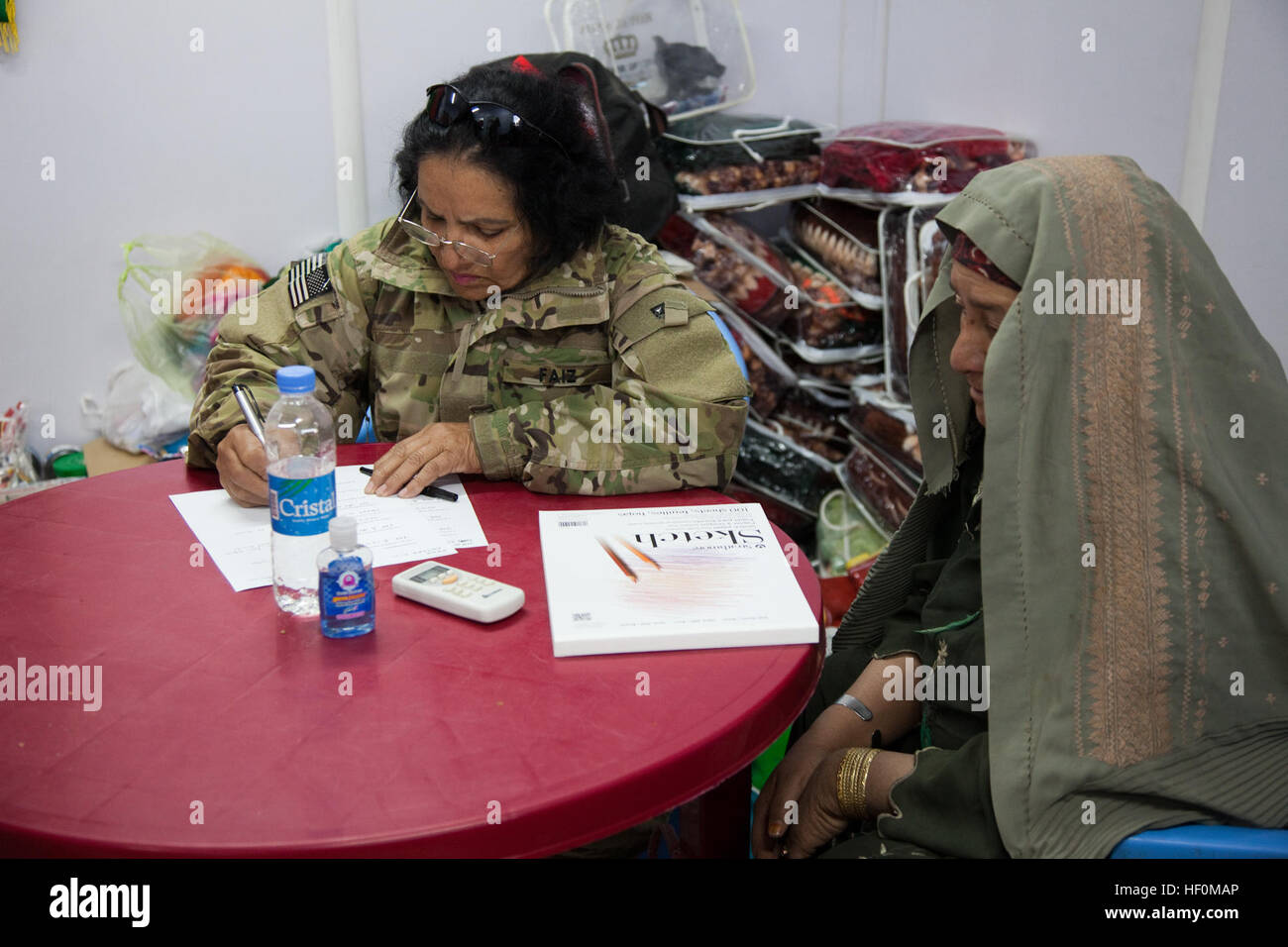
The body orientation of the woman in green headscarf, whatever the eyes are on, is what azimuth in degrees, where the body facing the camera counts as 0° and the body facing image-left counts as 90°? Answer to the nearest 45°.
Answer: approximately 90°

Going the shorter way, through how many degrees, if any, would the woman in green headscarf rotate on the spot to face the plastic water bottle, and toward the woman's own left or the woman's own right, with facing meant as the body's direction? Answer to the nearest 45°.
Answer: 0° — they already face it

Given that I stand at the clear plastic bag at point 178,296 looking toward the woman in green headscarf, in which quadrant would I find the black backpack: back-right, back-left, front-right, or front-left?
front-left

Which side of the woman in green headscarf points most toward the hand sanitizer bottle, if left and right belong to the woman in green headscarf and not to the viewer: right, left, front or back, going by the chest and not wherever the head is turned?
front

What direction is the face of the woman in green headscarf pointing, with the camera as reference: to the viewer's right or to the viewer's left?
to the viewer's left

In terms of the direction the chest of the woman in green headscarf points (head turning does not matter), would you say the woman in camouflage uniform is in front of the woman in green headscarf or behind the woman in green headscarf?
in front

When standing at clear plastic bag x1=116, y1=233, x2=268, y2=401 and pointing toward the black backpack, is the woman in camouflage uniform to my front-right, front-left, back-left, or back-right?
front-right

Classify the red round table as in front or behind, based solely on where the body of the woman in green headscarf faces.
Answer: in front

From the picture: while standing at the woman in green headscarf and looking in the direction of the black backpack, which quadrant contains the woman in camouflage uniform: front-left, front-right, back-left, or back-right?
front-left

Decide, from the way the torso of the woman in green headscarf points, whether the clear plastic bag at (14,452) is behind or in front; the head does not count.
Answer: in front

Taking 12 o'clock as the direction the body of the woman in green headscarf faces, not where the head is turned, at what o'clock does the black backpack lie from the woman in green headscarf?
The black backpack is roughly at 2 o'clock from the woman in green headscarf.

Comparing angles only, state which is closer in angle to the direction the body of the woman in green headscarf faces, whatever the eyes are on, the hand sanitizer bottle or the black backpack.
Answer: the hand sanitizer bottle

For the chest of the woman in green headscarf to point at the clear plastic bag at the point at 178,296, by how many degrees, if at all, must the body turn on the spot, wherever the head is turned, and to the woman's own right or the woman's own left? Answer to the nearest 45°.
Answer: approximately 45° to the woman's own right

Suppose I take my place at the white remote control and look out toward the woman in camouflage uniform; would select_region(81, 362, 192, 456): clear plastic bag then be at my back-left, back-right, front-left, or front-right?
front-left
